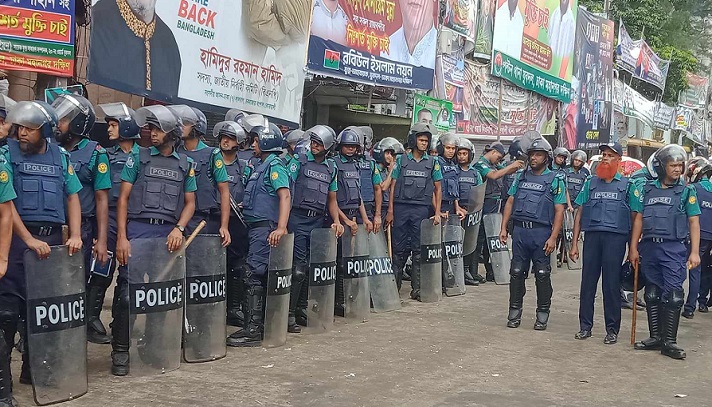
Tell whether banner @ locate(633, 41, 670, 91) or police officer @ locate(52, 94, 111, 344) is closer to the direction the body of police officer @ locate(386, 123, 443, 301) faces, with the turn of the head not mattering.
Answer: the police officer

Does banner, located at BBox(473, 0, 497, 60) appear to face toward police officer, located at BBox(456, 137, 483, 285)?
yes

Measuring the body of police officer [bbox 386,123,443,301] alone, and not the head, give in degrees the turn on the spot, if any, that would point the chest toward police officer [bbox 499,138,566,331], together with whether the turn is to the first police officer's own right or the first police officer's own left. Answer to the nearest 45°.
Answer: approximately 45° to the first police officer's own left

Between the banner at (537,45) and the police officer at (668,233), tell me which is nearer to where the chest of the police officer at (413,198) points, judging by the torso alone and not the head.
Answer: the police officer

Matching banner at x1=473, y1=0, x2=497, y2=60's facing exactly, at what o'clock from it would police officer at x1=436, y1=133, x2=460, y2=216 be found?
The police officer is roughly at 12 o'clock from the banner.

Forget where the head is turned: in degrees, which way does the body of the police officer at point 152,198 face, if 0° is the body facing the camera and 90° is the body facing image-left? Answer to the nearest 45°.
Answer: approximately 0°

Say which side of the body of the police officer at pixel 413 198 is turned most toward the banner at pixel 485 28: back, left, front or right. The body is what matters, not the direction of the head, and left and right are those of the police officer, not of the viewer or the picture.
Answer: back

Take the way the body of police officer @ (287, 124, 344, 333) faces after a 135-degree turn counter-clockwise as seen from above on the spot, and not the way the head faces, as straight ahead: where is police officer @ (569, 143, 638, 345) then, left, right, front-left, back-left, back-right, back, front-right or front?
front-right

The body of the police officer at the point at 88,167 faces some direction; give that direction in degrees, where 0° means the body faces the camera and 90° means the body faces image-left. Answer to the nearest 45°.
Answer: approximately 45°
